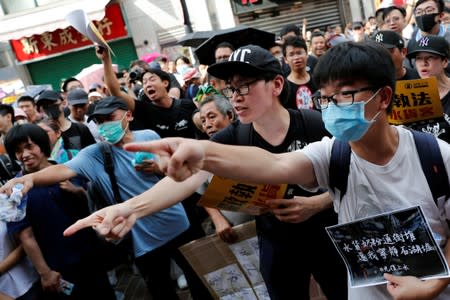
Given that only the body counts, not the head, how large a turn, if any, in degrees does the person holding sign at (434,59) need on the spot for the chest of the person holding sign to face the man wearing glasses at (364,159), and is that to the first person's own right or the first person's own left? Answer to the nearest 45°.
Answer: approximately 45° to the first person's own left

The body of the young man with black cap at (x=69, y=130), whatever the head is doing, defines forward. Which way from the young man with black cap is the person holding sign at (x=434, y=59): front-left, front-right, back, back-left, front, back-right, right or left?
left

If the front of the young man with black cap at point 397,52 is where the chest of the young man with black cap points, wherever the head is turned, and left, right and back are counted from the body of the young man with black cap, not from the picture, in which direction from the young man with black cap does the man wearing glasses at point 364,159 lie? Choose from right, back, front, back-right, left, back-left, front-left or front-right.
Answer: front-left

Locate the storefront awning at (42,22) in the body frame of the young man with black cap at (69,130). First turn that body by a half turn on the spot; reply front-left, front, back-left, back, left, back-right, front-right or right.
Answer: front-left

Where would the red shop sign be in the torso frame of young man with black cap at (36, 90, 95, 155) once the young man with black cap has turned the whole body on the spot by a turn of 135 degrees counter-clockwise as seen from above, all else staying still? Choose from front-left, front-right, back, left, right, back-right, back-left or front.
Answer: left

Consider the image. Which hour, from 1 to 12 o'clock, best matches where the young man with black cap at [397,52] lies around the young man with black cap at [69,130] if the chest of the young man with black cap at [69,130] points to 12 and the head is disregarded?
the young man with black cap at [397,52] is roughly at 9 o'clock from the young man with black cap at [69,130].

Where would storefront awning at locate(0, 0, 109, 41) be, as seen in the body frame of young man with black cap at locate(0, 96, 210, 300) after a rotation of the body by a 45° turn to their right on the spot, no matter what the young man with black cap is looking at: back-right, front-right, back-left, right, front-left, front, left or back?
right

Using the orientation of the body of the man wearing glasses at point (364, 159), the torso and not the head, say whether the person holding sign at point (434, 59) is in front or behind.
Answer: behind

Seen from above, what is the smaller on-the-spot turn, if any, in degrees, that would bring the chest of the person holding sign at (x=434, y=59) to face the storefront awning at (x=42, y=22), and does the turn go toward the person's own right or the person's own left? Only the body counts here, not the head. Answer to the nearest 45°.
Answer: approximately 90° to the person's own right

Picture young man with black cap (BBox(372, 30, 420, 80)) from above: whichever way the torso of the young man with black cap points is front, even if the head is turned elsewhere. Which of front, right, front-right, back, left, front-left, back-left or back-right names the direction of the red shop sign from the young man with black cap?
right

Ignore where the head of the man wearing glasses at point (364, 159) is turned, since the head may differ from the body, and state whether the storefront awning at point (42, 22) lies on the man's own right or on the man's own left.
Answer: on the man's own right
